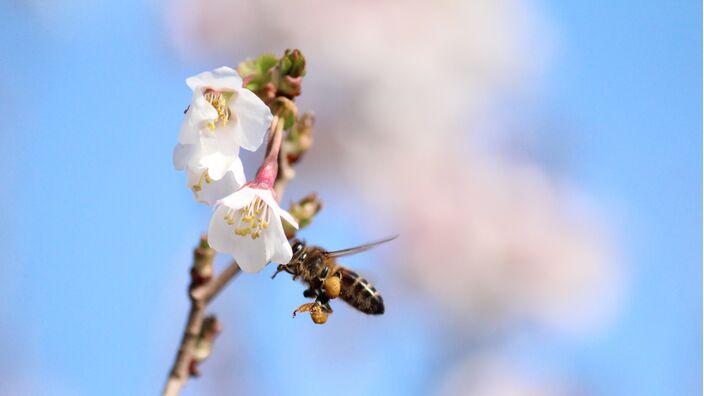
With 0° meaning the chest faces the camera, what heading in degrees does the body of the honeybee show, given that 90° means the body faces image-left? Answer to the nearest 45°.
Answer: approximately 90°
